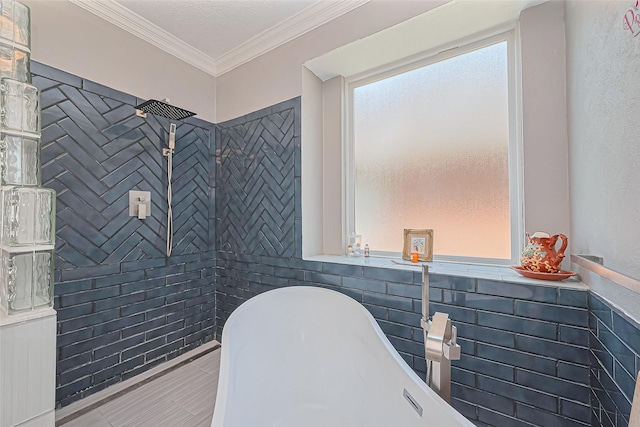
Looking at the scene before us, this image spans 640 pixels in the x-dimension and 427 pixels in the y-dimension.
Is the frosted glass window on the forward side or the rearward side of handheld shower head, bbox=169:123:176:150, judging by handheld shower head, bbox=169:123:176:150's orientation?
on the forward side

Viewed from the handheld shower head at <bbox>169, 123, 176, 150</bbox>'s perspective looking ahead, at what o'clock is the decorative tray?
The decorative tray is roughly at 12 o'clock from the handheld shower head.

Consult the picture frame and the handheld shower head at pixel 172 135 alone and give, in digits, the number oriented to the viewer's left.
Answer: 0

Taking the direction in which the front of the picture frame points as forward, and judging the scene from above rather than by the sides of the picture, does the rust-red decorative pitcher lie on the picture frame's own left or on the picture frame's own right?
on the picture frame's own left

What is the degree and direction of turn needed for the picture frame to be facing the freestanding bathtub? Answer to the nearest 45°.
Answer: approximately 45° to its right

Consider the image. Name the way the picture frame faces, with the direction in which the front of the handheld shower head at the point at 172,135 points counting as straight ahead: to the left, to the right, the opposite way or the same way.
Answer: to the right

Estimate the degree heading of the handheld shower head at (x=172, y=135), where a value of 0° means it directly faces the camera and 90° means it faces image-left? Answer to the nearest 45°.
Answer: approximately 315°

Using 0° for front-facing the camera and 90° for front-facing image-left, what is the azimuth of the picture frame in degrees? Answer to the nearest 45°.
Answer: approximately 0°

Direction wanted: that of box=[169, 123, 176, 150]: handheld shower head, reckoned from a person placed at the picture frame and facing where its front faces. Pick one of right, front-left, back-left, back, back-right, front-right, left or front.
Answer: right

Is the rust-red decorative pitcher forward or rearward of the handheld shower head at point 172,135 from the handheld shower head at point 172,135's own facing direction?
forward
